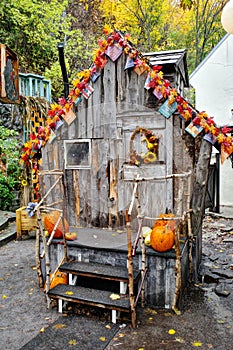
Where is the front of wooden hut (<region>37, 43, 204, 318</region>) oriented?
toward the camera
